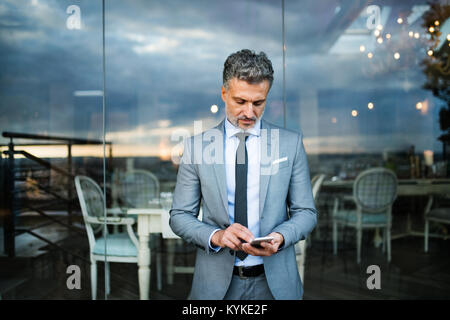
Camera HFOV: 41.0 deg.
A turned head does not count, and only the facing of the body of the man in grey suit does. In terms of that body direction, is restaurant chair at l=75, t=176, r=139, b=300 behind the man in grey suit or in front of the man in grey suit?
behind

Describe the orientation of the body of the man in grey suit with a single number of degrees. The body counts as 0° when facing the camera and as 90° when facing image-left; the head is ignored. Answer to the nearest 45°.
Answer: approximately 0°

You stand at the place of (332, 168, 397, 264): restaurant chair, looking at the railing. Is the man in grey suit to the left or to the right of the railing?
left
